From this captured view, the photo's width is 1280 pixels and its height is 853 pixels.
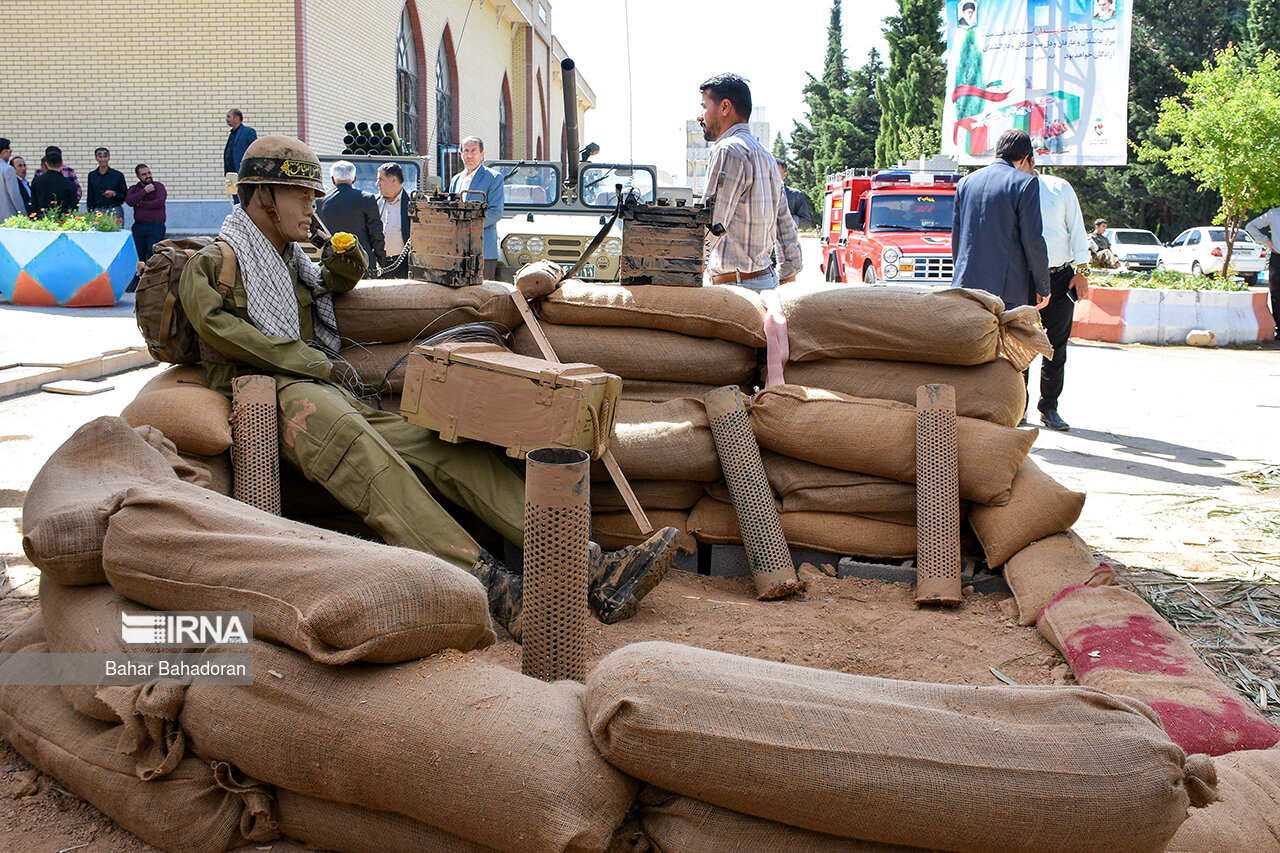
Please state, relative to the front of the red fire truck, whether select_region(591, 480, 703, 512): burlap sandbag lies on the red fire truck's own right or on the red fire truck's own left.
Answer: on the red fire truck's own right

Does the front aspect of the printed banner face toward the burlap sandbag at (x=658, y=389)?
yes

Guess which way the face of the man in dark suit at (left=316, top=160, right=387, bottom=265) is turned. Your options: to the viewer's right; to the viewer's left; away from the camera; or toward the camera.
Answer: away from the camera

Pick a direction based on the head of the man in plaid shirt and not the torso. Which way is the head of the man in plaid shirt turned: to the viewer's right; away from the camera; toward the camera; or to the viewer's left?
to the viewer's left

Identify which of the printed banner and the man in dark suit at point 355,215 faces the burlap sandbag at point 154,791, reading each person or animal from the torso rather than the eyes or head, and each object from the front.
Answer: the printed banner

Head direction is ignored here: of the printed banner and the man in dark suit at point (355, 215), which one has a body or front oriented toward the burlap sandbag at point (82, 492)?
the printed banner

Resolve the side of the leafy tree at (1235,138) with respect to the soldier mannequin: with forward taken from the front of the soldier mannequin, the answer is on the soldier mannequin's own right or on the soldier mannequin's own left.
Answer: on the soldier mannequin's own left

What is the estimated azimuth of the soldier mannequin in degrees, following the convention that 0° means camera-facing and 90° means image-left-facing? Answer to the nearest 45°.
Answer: approximately 315°

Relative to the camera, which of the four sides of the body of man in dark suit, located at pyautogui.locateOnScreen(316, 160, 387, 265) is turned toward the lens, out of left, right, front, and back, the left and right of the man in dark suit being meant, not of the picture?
back
